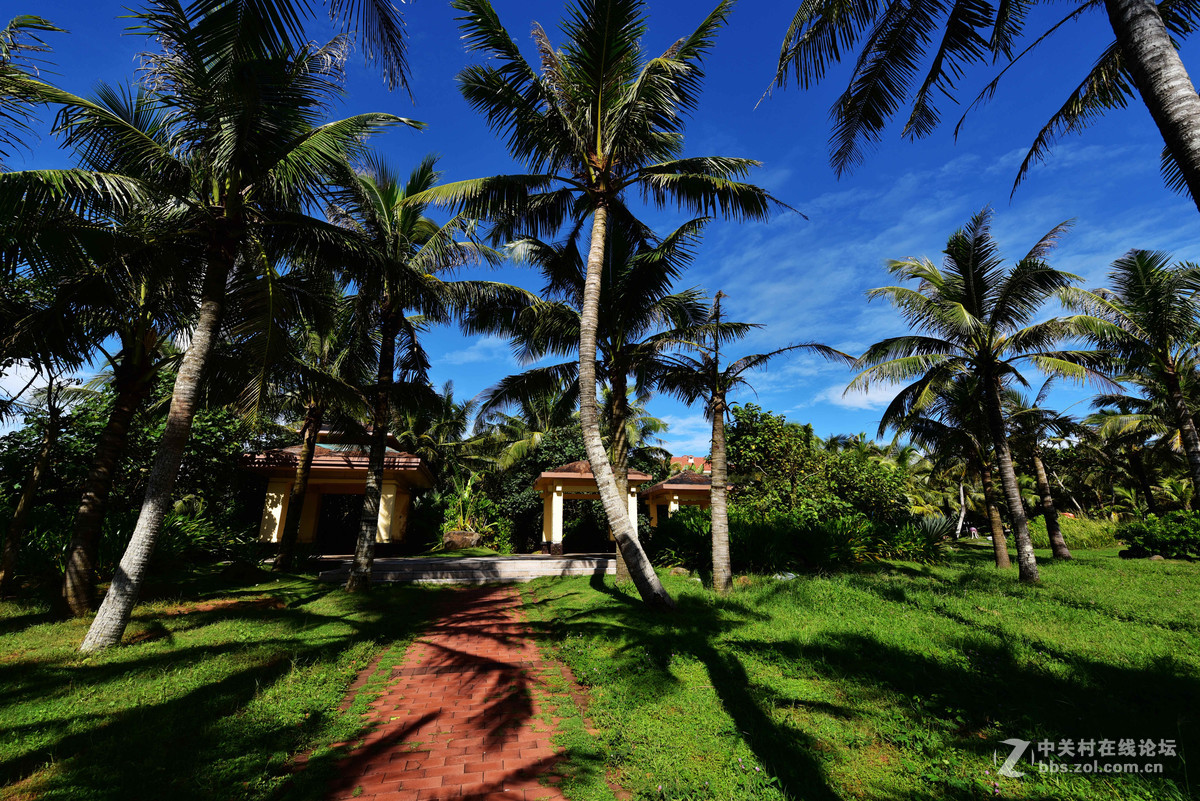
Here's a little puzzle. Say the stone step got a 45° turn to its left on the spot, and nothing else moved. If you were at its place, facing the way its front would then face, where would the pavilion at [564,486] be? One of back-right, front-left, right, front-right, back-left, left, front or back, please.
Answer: left

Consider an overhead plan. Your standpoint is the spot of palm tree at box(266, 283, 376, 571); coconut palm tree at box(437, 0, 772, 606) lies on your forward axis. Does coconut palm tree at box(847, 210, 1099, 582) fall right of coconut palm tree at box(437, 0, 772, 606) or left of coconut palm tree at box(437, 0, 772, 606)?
left

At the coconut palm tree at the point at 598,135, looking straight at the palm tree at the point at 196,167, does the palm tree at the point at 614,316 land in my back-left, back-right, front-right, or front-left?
back-right

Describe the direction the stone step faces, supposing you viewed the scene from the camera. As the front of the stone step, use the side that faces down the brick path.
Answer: facing the viewer

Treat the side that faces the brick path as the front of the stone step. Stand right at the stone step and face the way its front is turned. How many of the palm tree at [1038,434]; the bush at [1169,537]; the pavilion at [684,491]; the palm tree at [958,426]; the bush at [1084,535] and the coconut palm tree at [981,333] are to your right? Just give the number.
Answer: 0

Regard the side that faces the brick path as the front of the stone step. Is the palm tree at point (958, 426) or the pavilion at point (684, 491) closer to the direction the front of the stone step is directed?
the palm tree

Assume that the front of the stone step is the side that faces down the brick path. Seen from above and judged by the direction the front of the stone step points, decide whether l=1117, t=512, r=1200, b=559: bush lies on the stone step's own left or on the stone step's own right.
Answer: on the stone step's own left

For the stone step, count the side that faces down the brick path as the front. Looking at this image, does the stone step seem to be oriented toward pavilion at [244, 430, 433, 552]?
no

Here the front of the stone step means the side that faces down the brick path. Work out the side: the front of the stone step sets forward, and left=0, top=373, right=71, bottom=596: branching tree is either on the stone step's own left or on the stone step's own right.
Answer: on the stone step's own right

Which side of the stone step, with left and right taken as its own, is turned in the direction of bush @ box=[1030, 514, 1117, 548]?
left

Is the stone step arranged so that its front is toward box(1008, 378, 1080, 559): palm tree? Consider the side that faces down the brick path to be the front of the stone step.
no

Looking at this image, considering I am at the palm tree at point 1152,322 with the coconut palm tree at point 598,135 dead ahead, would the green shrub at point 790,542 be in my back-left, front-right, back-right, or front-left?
front-right

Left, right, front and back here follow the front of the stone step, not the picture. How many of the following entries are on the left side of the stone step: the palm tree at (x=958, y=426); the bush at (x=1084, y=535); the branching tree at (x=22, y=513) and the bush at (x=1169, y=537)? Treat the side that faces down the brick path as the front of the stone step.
3

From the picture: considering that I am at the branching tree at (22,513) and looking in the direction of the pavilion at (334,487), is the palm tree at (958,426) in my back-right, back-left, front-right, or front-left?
front-right

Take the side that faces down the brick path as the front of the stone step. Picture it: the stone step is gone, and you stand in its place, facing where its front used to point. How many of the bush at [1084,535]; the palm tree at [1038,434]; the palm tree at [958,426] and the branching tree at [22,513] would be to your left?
3

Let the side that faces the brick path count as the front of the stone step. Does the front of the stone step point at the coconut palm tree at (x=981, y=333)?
no

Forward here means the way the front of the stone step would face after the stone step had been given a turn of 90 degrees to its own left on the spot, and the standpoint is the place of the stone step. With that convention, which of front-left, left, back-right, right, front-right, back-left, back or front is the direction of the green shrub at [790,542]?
front
